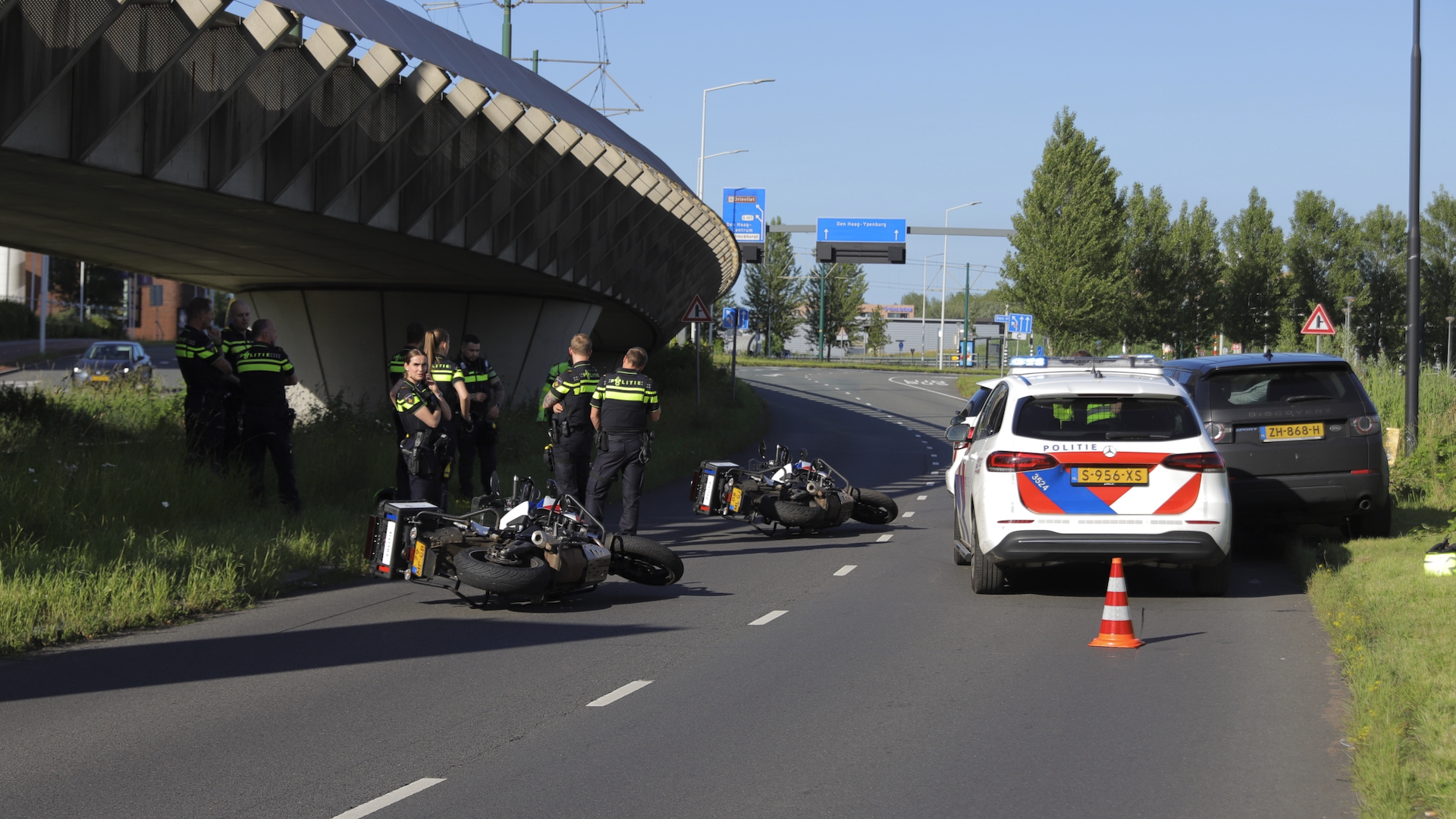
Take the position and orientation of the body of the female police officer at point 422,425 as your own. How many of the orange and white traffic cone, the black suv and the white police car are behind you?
0

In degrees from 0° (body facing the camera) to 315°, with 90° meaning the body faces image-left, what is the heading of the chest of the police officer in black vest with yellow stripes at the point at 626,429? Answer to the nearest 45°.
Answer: approximately 180°

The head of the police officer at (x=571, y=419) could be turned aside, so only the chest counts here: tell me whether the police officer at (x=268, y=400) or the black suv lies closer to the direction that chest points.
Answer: the police officer

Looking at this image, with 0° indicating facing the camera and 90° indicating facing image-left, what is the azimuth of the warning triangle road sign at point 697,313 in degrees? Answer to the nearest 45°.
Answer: approximately 0°

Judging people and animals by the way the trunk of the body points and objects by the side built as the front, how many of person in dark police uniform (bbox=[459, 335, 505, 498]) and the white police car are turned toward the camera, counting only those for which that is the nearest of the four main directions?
1

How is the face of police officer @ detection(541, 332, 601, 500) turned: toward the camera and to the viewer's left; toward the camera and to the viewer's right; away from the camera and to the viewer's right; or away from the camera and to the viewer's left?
away from the camera and to the viewer's left

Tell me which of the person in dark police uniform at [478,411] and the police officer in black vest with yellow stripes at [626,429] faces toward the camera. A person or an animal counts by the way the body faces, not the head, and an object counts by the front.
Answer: the person in dark police uniform at [478,411]

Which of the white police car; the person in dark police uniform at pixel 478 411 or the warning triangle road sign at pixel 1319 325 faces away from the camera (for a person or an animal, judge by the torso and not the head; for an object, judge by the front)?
the white police car

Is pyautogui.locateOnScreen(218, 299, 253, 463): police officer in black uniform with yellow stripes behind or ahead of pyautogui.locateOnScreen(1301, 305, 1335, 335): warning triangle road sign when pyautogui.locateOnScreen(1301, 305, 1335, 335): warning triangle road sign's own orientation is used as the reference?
ahead

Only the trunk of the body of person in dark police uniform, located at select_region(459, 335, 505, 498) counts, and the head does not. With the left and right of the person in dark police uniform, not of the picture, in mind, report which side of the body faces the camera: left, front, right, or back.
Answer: front

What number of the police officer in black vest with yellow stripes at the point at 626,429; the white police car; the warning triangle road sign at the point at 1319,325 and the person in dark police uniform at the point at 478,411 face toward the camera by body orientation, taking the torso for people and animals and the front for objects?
2

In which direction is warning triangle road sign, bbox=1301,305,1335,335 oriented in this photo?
toward the camera

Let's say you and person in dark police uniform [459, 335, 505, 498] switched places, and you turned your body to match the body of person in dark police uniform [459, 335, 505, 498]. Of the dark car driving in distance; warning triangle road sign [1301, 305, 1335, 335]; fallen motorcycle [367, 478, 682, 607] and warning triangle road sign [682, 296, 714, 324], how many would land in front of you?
1

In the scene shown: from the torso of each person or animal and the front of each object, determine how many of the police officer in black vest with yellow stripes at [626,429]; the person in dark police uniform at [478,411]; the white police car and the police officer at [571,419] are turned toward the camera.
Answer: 1

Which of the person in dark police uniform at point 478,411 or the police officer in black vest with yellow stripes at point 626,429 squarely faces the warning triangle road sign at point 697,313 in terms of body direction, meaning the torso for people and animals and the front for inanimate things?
the police officer in black vest with yellow stripes at point 626,429
